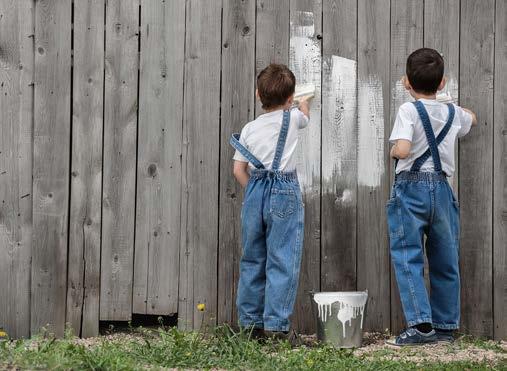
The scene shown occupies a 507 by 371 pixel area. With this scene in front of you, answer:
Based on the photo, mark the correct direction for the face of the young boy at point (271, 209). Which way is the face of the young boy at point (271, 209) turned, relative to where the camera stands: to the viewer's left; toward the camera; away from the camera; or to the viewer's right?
away from the camera

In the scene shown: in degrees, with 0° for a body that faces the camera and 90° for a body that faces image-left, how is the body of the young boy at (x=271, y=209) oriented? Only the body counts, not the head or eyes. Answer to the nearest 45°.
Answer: approximately 180°

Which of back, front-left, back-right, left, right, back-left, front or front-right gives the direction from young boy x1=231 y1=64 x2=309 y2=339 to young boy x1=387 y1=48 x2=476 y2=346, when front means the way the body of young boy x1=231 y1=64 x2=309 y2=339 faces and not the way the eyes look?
right

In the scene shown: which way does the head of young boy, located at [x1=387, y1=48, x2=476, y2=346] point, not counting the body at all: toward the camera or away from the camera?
away from the camera
